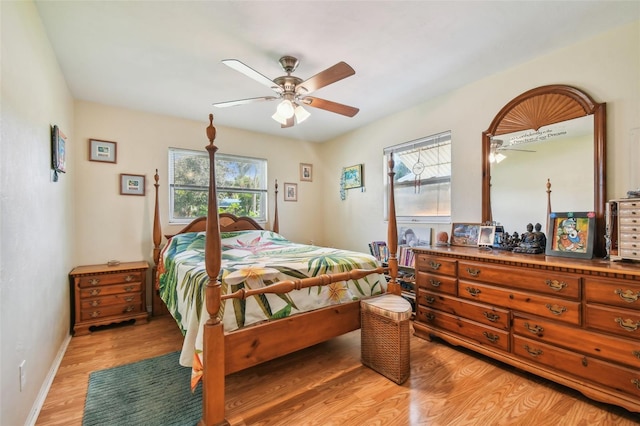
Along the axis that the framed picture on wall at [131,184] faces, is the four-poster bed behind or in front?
in front

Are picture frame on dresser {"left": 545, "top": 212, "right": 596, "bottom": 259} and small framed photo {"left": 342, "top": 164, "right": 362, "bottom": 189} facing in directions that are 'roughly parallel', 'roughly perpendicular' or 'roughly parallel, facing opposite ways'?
roughly parallel

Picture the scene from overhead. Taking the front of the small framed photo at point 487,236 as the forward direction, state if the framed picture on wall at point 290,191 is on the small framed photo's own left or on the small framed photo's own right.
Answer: on the small framed photo's own right

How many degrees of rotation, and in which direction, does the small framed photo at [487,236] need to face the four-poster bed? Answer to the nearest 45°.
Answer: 0° — it already faces it

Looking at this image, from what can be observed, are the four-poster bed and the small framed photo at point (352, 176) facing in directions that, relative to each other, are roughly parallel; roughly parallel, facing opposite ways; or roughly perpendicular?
roughly perpendicular

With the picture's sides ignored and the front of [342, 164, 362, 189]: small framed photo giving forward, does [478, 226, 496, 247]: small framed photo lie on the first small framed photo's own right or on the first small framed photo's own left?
on the first small framed photo's own left

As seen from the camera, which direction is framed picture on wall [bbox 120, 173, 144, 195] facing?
toward the camera

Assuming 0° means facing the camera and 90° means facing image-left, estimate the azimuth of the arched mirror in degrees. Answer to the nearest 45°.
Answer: approximately 45°

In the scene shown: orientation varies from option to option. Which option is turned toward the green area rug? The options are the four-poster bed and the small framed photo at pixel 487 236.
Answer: the small framed photo

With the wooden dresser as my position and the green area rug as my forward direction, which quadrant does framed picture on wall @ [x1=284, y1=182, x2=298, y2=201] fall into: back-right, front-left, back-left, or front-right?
front-right

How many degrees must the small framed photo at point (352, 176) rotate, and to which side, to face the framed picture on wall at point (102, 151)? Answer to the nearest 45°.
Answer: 0° — it already faces it

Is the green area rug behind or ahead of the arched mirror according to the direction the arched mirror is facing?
ahead

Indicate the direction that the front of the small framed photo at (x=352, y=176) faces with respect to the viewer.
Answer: facing the viewer and to the left of the viewer

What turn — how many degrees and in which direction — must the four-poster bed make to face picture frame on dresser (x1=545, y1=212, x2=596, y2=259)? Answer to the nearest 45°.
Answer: approximately 45° to its left
